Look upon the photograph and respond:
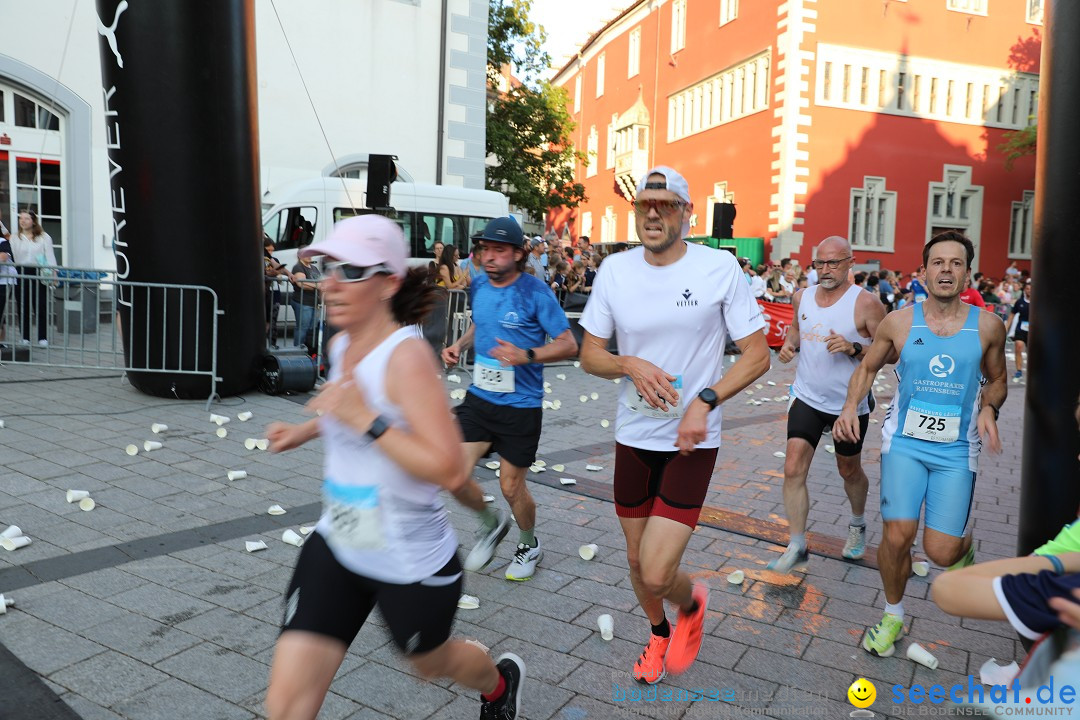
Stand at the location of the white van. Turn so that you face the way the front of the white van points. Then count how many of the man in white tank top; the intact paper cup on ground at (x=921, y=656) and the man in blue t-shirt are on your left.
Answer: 3

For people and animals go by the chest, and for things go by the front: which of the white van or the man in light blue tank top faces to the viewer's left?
the white van

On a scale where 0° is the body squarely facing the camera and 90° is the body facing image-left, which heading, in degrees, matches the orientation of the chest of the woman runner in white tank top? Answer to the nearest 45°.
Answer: approximately 45°

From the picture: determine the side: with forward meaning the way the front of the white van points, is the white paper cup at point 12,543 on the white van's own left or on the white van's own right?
on the white van's own left

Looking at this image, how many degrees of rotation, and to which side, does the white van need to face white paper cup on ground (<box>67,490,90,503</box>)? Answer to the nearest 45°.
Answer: approximately 90° to its left

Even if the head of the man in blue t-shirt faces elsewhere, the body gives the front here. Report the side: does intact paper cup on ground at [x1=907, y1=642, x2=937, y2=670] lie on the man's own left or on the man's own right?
on the man's own left

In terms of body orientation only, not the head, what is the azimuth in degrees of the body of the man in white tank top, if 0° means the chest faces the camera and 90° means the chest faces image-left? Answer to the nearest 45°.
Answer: approximately 45°

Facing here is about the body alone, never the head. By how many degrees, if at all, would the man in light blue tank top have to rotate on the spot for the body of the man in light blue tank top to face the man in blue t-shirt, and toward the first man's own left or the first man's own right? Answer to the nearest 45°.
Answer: approximately 90° to the first man's own right

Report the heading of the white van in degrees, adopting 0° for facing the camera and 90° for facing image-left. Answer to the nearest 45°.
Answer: approximately 90°
